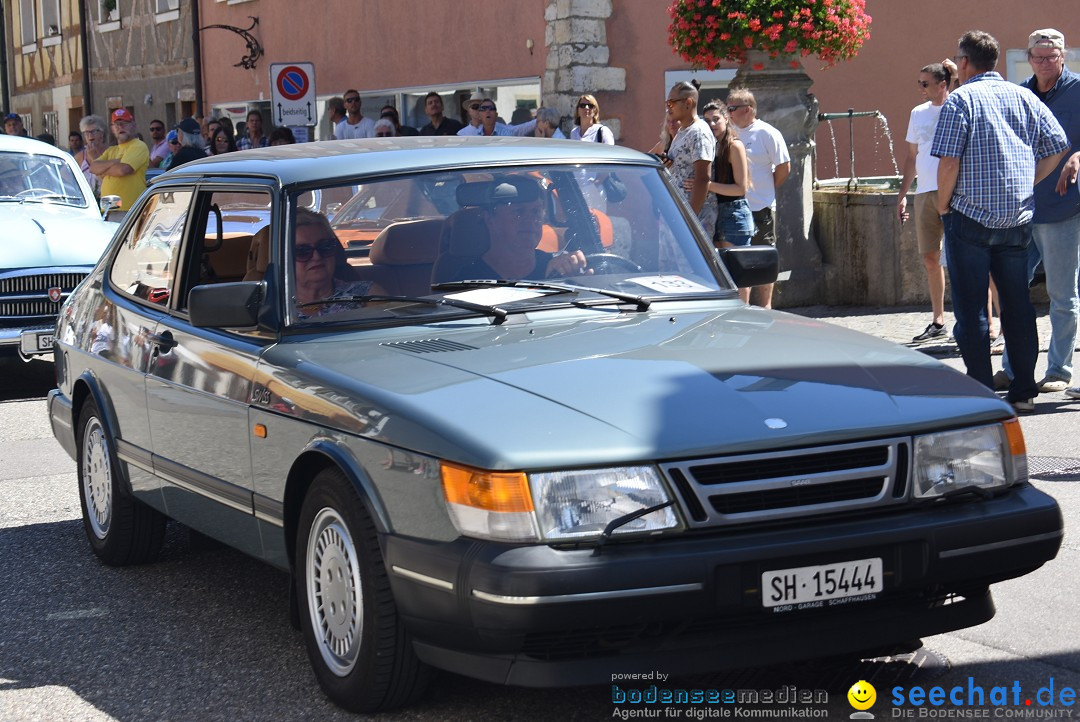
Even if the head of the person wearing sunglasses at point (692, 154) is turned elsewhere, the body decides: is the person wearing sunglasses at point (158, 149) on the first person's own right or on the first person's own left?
on the first person's own right

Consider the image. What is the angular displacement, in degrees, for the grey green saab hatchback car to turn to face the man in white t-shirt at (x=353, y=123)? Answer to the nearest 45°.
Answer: approximately 135° to its left

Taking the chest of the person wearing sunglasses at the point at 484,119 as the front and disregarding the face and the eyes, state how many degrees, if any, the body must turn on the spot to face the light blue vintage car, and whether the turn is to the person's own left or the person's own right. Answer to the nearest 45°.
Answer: approximately 45° to the person's own right

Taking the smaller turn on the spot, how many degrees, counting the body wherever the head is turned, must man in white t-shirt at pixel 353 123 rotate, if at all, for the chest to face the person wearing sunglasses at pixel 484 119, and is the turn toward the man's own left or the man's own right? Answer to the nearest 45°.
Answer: approximately 45° to the man's own left

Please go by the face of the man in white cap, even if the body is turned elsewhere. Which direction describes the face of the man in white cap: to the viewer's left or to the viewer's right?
to the viewer's left

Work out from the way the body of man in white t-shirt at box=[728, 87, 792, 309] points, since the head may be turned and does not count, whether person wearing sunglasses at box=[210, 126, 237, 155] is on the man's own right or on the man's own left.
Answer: on the man's own right

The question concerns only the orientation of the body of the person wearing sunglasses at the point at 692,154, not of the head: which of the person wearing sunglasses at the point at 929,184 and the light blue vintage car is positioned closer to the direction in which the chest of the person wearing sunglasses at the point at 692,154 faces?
the light blue vintage car

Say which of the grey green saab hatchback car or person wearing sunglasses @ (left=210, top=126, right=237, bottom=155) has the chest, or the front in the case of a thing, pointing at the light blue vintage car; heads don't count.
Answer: the person wearing sunglasses

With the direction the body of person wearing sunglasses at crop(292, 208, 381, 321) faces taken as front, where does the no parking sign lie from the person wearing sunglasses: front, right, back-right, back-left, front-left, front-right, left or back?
back

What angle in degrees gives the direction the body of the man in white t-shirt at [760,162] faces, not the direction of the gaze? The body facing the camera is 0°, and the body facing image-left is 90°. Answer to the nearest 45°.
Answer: approximately 45°
